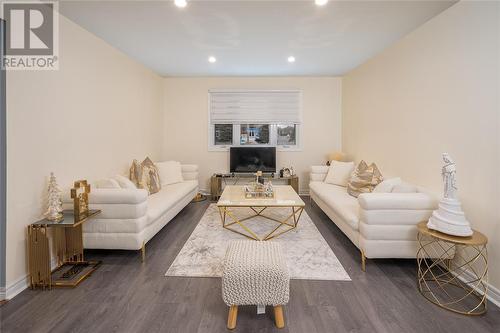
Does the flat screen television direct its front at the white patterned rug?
yes

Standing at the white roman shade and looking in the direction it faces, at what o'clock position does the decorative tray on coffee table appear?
The decorative tray on coffee table is roughly at 12 o'clock from the white roman shade.

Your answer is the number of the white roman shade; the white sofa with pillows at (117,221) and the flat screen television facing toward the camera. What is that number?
2

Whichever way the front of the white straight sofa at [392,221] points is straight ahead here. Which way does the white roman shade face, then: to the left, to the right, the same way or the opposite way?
to the left

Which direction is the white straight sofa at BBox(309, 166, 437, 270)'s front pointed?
to the viewer's left

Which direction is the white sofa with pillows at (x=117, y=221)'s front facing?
to the viewer's right
